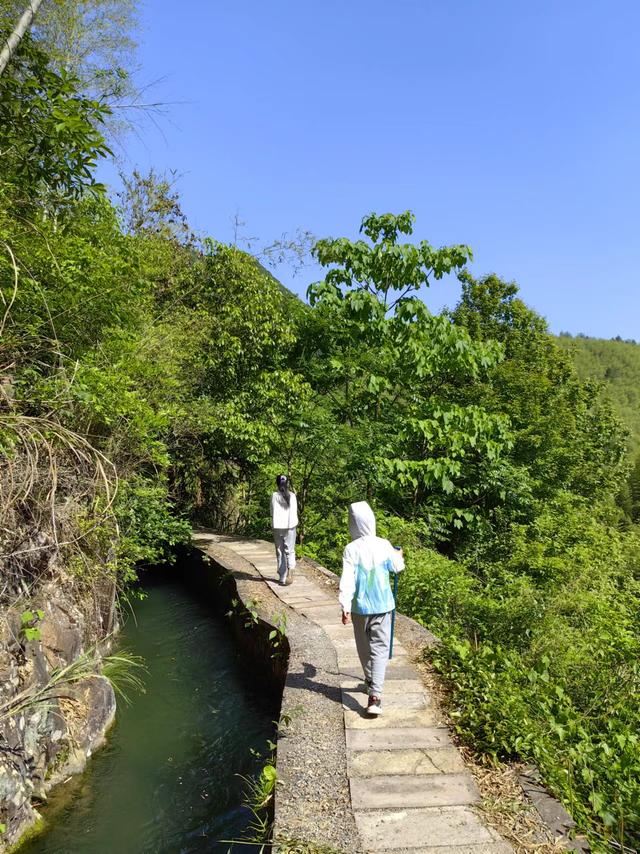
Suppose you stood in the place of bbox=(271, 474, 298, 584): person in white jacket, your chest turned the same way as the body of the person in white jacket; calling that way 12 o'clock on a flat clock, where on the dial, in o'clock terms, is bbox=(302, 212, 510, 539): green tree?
The green tree is roughly at 1 o'clock from the person in white jacket.

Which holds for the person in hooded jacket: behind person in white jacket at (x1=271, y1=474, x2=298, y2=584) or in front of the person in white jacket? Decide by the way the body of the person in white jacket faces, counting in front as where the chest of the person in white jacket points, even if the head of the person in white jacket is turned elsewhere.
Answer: behind

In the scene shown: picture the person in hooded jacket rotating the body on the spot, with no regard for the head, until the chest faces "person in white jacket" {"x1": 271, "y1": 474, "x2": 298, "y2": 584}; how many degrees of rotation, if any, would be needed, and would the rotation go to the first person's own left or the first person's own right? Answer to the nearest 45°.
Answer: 0° — they already face them

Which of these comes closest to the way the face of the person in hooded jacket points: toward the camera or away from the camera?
away from the camera

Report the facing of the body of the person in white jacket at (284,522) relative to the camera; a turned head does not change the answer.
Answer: away from the camera

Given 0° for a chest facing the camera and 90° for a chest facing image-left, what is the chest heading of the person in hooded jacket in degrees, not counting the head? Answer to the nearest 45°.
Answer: approximately 180°

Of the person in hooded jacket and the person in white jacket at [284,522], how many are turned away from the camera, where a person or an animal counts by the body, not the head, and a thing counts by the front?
2
